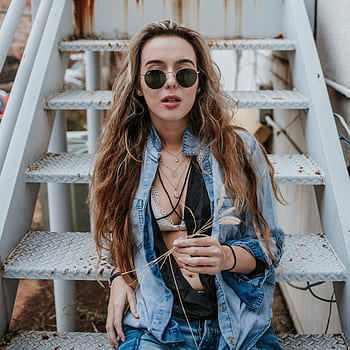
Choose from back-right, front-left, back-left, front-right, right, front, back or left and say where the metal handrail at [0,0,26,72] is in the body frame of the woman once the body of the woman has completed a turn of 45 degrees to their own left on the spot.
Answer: back

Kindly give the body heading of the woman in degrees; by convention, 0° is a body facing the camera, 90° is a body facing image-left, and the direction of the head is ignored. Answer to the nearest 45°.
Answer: approximately 0°

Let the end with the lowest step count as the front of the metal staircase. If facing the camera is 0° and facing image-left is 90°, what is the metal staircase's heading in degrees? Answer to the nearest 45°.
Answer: approximately 0°
